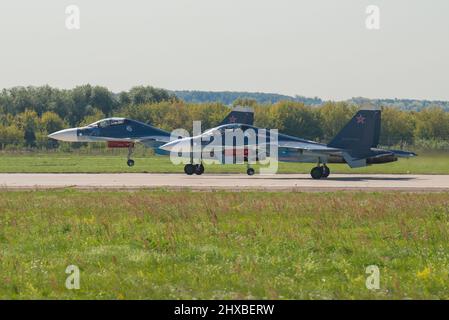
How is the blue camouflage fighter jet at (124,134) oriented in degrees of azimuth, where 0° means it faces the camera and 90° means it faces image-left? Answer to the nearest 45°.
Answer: approximately 90°

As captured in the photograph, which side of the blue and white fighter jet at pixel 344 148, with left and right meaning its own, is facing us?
left

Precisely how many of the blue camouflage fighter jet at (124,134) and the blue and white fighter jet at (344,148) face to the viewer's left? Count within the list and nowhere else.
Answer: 2

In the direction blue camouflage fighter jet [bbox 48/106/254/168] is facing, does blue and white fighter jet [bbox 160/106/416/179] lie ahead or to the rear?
to the rear
